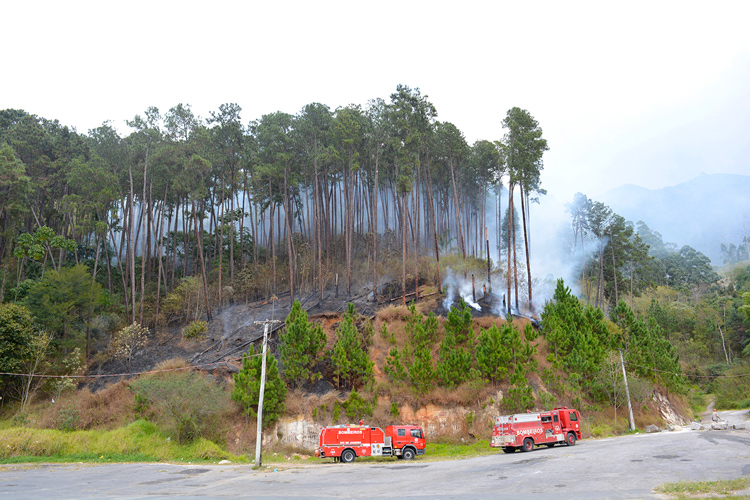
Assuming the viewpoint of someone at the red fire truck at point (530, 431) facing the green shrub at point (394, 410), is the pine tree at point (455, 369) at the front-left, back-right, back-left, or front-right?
front-right

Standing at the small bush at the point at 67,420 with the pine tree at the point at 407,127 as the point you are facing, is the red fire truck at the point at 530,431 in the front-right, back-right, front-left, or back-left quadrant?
front-right

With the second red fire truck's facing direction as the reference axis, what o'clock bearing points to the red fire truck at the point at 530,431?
The red fire truck is roughly at 12 o'clock from the second red fire truck.

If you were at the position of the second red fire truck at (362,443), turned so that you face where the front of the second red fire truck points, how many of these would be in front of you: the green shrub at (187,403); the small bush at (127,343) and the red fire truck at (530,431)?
1

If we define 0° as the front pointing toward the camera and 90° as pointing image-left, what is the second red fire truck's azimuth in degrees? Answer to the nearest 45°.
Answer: approximately 270°
